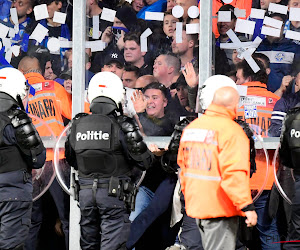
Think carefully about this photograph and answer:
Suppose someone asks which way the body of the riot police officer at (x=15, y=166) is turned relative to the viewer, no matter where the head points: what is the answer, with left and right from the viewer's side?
facing away from the viewer and to the right of the viewer

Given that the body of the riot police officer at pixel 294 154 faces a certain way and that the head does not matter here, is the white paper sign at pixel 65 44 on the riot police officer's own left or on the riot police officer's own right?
on the riot police officer's own left

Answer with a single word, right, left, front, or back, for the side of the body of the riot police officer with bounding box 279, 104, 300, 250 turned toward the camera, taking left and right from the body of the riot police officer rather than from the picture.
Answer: back

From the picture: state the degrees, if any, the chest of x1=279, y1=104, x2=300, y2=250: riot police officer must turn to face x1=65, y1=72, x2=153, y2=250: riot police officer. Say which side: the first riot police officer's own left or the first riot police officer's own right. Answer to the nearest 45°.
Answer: approximately 90° to the first riot police officer's own left

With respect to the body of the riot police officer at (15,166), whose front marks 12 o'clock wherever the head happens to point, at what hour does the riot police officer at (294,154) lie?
the riot police officer at (294,154) is roughly at 2 o'clock from the riot police officer at (15,166).

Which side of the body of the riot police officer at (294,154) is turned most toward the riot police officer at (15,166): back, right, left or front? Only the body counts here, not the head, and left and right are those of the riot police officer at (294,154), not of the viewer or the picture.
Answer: left

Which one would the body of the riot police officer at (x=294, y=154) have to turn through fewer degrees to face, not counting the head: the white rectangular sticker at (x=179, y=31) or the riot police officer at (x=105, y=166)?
the white rectangular sticker

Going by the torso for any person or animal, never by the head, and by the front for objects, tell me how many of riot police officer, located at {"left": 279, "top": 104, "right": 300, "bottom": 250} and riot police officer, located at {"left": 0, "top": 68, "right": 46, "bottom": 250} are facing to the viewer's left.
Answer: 0

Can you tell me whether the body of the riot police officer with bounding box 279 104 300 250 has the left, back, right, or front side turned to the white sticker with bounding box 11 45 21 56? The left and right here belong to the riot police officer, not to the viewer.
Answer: left
